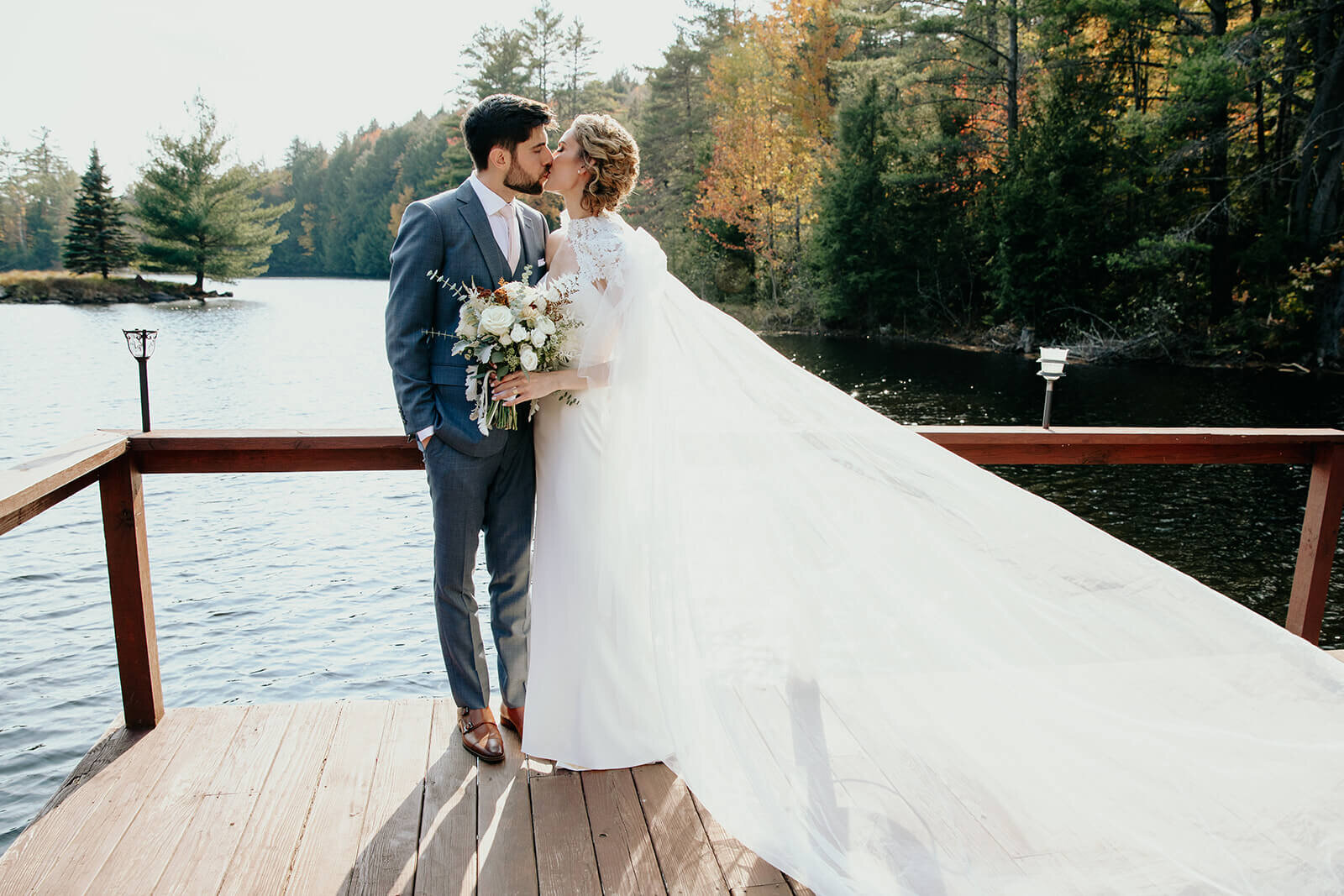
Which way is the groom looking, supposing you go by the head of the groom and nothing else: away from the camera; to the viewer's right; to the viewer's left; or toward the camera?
to the viewer's right

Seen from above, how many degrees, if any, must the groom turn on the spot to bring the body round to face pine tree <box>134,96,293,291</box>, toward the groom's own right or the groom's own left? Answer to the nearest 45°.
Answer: approximately 135° to the groom's own left

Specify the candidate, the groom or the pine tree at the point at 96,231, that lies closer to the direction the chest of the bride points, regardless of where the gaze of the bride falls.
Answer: the groom

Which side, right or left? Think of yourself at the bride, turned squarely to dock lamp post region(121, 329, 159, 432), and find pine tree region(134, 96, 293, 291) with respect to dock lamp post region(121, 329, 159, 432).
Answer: right

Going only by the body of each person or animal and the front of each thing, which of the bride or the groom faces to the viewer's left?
the bride

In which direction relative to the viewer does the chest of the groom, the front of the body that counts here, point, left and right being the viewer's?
facing the viewer and to the right of the viewer

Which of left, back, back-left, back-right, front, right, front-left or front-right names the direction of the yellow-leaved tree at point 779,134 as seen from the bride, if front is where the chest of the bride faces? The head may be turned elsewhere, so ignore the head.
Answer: right

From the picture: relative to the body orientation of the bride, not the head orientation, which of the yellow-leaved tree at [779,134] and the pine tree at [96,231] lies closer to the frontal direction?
the pine tree

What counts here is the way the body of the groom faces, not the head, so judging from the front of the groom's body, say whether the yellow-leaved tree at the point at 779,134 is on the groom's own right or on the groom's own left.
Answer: on the groom's own left

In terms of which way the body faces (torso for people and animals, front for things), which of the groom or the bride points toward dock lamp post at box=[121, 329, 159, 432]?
the bride

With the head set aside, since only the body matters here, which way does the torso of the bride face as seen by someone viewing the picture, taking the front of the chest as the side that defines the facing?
to the viewer's left

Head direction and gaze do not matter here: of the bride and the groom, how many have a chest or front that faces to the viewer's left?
1

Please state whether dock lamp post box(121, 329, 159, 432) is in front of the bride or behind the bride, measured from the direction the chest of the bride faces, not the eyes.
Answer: in front
